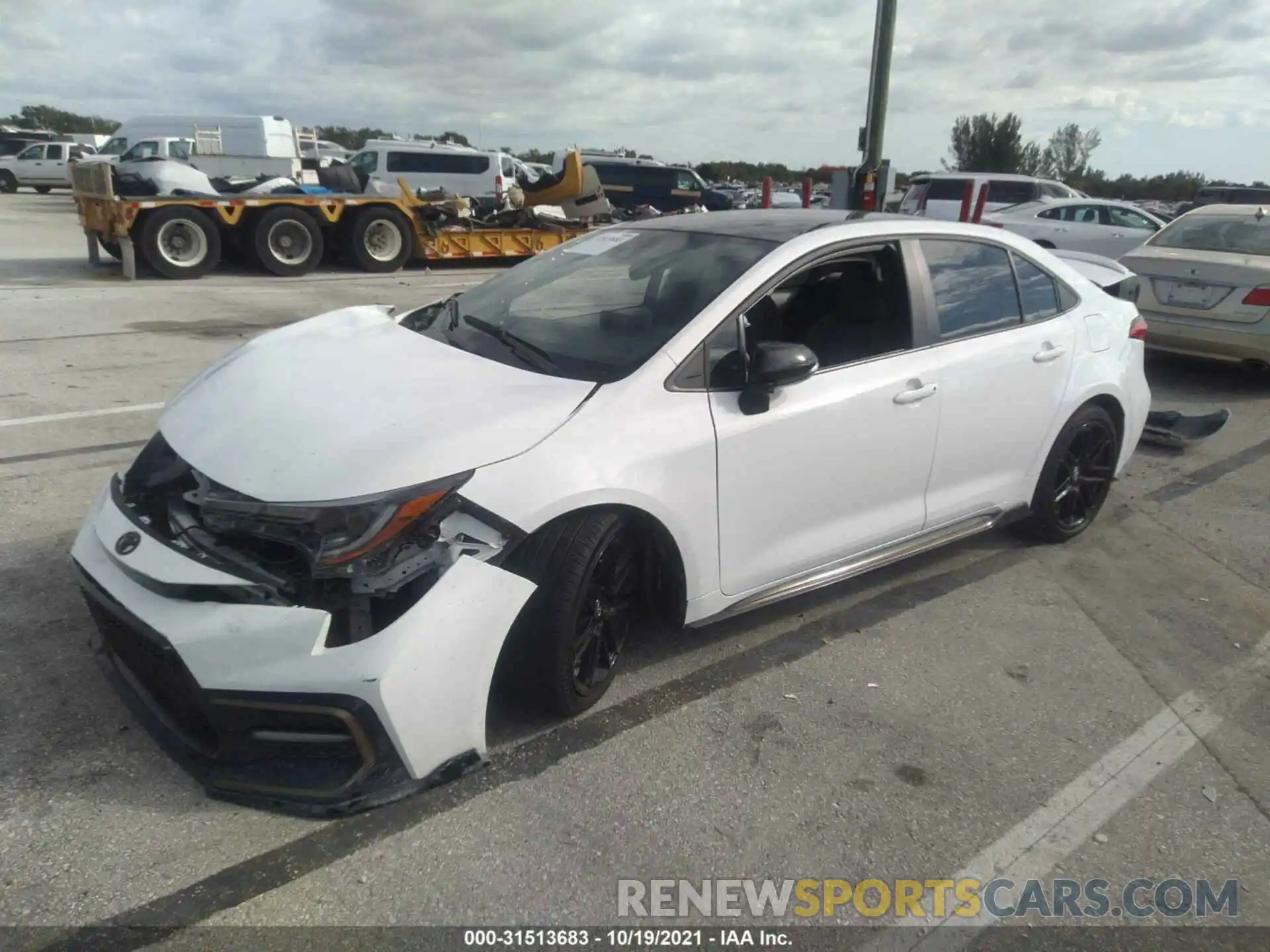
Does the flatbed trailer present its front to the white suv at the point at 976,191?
yes

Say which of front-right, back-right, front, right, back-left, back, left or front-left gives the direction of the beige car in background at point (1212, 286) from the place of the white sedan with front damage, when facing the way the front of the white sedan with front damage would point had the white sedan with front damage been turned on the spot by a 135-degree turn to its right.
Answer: front-right

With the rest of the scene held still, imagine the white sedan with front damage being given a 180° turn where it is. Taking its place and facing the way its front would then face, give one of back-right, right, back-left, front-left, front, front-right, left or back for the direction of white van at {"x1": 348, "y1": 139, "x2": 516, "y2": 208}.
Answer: front-left

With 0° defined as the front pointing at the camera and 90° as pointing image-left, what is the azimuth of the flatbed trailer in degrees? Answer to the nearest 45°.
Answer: approximately 270°

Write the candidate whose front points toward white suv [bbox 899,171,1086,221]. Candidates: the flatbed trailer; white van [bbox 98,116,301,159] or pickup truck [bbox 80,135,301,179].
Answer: the flatbed trailer

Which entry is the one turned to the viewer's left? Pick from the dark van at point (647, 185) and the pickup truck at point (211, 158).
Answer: the pickup truck

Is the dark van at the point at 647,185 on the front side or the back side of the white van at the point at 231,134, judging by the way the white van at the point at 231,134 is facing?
on the back side

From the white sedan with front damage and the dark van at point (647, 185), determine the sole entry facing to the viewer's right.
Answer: the dark van

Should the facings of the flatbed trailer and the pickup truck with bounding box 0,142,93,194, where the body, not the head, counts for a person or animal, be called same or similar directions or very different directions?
very different directions

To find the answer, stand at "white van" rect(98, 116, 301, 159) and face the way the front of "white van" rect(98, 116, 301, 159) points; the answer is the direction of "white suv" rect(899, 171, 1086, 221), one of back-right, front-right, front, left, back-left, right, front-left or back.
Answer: back

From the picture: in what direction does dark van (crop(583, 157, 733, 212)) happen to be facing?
to the viewer's right

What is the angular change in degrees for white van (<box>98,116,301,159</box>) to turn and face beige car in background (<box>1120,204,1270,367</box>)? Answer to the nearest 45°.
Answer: approximately 135° to its left
